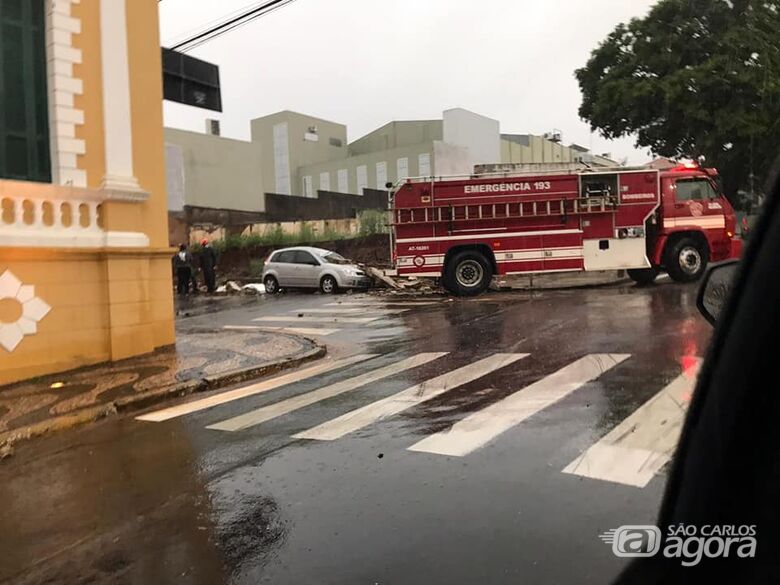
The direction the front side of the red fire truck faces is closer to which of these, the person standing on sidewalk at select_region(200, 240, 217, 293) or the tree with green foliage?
the tree with green foliage

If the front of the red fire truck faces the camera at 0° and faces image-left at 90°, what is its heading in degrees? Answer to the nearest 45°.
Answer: approximately 270°

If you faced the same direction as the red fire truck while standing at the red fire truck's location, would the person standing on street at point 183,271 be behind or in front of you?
behind

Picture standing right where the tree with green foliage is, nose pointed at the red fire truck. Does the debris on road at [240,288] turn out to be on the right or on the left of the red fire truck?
right

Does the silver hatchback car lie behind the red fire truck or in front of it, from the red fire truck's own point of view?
behind

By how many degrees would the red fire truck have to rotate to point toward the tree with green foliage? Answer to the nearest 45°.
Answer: approximately 45° to its left

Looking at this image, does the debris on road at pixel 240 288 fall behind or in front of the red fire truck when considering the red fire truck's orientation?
behind
